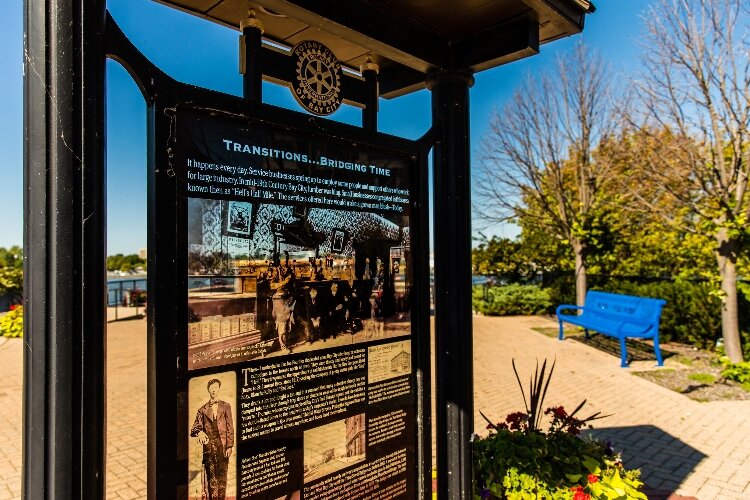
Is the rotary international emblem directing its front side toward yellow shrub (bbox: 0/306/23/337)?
no

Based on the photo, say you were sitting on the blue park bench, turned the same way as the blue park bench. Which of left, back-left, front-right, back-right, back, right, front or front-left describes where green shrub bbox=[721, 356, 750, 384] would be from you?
left

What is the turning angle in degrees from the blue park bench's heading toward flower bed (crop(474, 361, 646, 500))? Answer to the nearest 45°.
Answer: approximately 45° to its left

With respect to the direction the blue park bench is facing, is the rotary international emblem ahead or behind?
ahead

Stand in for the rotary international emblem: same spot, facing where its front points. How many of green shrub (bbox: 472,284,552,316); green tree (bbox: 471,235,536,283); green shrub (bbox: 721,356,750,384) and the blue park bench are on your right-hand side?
0

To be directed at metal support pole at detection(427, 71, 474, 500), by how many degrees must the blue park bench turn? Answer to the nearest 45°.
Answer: approximately 45° to its left

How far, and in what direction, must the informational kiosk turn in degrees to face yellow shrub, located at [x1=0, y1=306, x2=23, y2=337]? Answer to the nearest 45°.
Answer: approximately 180°

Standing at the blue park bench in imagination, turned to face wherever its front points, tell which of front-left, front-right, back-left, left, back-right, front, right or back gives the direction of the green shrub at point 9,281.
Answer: front-right

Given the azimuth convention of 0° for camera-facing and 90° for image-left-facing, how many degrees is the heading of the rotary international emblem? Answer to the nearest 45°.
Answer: approximately 315°

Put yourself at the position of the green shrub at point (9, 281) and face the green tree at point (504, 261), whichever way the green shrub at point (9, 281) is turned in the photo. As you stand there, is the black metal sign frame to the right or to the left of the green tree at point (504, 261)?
right

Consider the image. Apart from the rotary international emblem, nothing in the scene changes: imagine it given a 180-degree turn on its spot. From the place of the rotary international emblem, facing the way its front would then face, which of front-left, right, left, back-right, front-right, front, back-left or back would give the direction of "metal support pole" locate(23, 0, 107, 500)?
left

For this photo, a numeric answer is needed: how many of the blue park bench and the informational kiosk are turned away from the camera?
0

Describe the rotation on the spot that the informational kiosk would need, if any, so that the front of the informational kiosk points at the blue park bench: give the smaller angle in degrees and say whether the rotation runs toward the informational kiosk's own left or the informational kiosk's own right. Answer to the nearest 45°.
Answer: approximately 90° to the informational kiosk's own left

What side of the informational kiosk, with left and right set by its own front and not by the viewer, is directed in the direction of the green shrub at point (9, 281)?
back

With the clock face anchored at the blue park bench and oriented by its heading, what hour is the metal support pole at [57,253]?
The metal support pole is roughly at 11 o'clock from the blue park bench.

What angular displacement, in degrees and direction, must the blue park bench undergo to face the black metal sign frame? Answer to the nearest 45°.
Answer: approximately 45° to its left

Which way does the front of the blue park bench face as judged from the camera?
facing the viewer and to the left of the viewer
